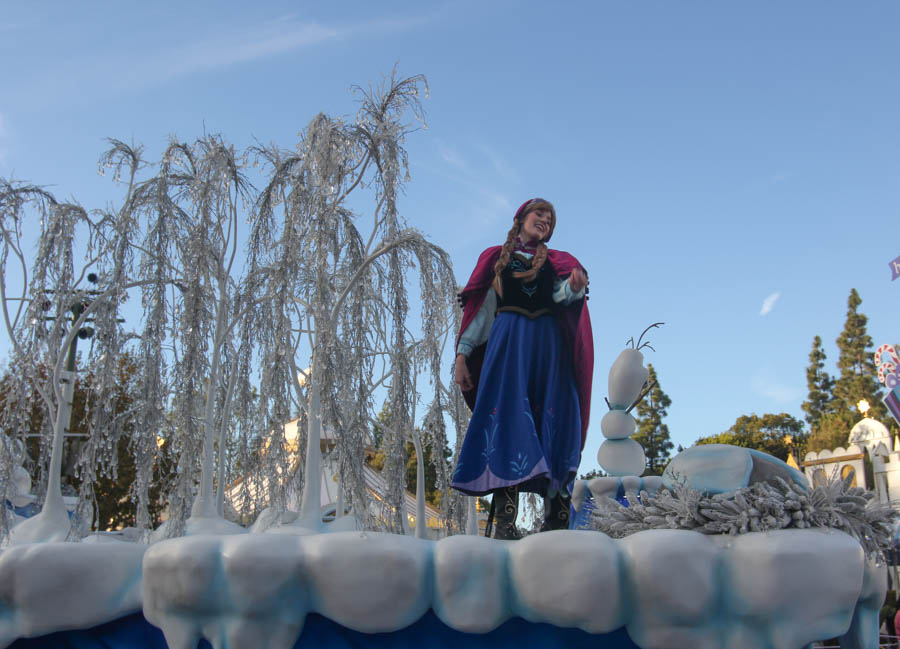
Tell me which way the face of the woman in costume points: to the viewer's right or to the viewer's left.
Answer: to the viewer's right

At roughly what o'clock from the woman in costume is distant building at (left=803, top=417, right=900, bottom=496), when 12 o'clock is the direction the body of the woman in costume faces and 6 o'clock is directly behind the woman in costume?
The distant building is roughly at 7 o'clock from the woman in costume.

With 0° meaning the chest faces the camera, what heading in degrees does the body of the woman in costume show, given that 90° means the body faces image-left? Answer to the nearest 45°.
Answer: approximately 0°

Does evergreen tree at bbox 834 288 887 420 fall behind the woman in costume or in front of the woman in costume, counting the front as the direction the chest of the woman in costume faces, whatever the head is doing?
behind

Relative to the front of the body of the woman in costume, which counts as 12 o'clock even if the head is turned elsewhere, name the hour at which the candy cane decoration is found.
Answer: The candy cane decoration is roughly at 7 o'clock from the woman in costume.
